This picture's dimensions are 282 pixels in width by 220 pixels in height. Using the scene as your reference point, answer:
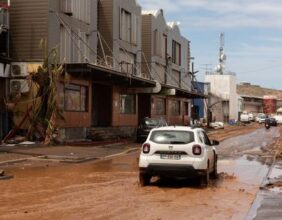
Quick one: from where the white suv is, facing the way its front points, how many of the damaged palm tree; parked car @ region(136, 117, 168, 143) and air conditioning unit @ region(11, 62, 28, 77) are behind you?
0

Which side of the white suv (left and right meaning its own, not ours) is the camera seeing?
back

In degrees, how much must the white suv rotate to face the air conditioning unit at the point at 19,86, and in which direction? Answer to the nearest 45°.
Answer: approximately 45° to its left

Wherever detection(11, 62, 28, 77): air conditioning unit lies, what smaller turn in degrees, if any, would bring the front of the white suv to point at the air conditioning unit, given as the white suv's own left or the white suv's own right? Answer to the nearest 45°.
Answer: approximately 45° to the white suv's own left

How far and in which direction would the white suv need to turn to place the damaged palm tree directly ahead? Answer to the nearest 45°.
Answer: approximately 45° to its left

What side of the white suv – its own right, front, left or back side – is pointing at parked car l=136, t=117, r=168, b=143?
front

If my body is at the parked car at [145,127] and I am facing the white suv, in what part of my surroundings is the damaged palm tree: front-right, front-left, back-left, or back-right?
front-right
